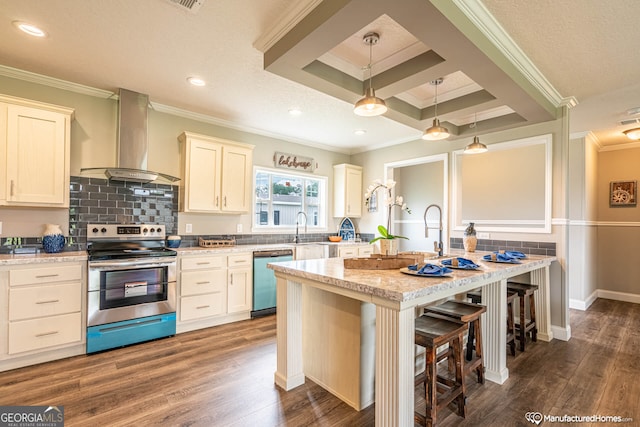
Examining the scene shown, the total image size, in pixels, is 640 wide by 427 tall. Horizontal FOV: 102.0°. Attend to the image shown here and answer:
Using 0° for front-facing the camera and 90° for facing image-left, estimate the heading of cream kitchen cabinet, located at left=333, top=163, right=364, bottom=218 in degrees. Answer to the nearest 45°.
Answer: approximately 315°

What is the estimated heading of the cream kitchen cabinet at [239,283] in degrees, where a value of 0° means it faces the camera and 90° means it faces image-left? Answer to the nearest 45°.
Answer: approximately 315°

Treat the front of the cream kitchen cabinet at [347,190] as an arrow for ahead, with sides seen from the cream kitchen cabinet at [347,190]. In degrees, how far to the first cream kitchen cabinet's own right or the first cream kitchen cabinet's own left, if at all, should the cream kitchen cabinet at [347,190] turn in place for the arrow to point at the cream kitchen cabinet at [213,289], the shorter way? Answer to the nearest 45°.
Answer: approximately 90° to the first cream kitchen cabinet's own right

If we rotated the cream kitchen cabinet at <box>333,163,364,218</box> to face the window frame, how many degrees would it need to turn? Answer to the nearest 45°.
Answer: approximately 90° to its right

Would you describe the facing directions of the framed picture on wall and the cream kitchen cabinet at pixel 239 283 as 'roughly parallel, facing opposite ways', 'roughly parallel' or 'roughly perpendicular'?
roughly perpendicular

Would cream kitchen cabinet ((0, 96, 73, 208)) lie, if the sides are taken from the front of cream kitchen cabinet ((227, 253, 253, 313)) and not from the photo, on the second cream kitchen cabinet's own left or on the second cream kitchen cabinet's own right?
on the second cream kitchen cabinet's own right

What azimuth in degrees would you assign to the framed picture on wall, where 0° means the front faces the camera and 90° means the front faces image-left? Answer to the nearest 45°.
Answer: approximately 0°

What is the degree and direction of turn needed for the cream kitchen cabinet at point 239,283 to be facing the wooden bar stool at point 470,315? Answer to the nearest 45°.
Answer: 0° — it already faces it

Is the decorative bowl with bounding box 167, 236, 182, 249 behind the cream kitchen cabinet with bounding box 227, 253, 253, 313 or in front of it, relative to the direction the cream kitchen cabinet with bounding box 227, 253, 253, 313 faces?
behind
